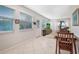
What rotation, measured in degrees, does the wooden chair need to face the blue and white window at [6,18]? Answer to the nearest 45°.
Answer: approximately 90° to its left

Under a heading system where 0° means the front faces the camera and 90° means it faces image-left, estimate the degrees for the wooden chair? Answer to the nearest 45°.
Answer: approximately 180°
